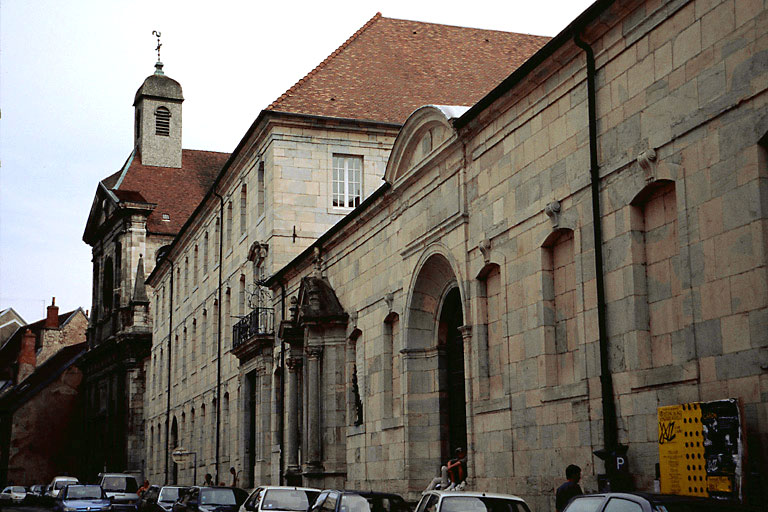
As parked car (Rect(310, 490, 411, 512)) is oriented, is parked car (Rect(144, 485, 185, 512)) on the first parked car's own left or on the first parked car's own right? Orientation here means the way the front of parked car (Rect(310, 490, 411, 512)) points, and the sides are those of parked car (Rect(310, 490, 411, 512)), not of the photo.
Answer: on the first parked car's own right

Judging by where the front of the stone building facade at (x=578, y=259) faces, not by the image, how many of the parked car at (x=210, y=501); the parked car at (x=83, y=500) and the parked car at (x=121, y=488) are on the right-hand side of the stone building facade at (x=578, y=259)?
3

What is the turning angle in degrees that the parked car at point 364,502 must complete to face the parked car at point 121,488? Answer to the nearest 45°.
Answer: approximately 135° to its right

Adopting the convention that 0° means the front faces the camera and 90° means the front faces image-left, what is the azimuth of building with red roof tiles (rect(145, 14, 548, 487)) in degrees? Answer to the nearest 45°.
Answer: approximately 45°

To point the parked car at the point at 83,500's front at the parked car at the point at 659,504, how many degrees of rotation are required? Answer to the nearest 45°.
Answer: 0° — it already faces it

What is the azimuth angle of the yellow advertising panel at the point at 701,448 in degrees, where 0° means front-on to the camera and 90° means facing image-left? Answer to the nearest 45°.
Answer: approximately 45°

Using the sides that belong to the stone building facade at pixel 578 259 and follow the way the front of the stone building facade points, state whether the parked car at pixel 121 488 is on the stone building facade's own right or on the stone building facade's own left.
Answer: on the stone building facade's own right

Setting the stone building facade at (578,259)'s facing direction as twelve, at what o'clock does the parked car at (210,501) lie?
The parked car is roughly at 3 o'clock from the stone building facade.
